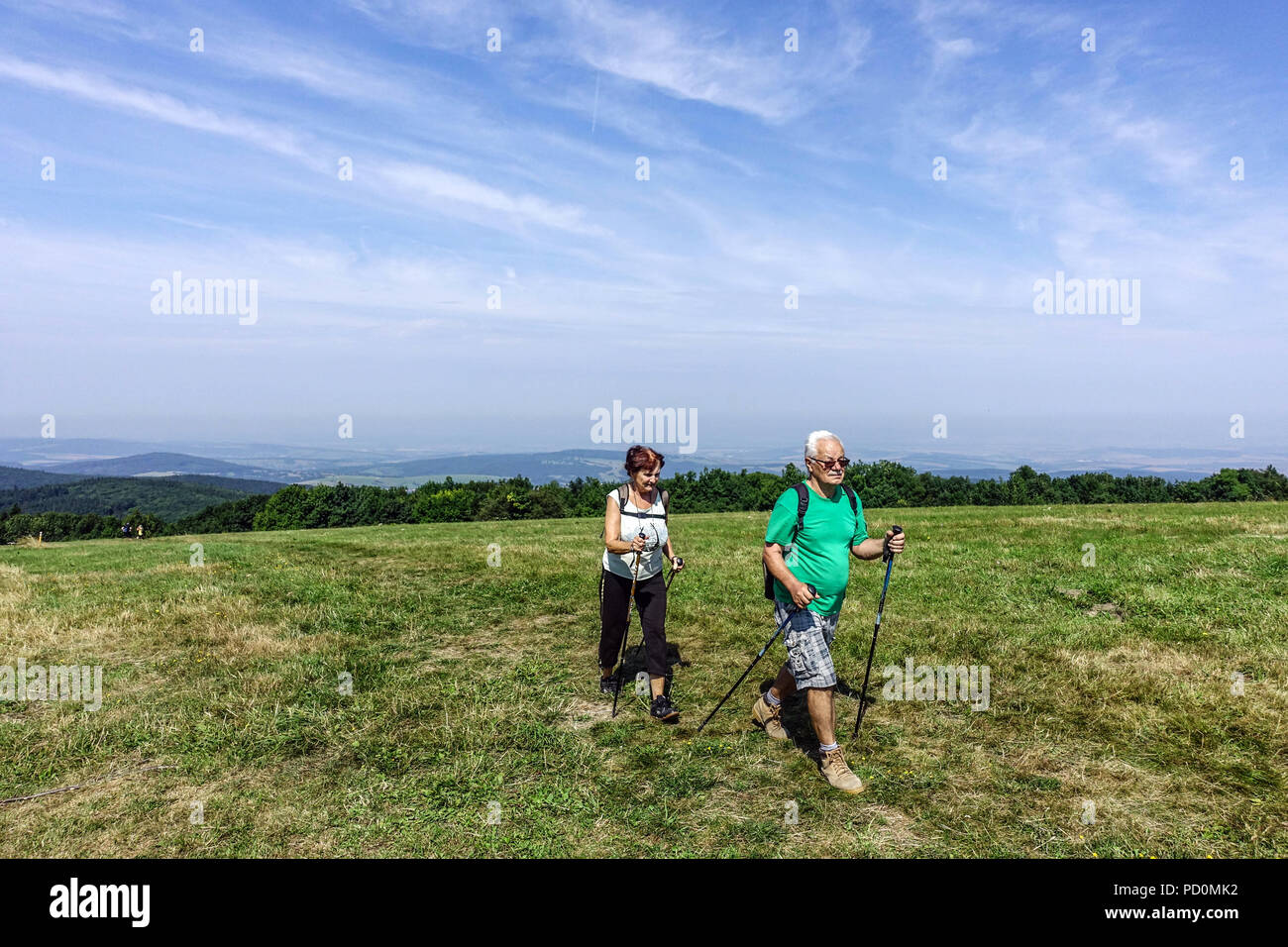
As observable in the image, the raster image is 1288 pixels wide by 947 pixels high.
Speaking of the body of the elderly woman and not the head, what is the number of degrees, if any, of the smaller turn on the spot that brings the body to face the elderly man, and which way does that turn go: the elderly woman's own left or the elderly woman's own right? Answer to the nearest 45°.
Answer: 0° — they already face them

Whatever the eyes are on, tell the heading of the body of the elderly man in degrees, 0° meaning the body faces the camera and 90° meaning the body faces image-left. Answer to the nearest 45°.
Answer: approximately 315°

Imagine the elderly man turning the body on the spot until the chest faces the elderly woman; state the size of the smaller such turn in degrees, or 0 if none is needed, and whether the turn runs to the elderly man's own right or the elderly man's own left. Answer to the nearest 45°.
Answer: approximately 180°
